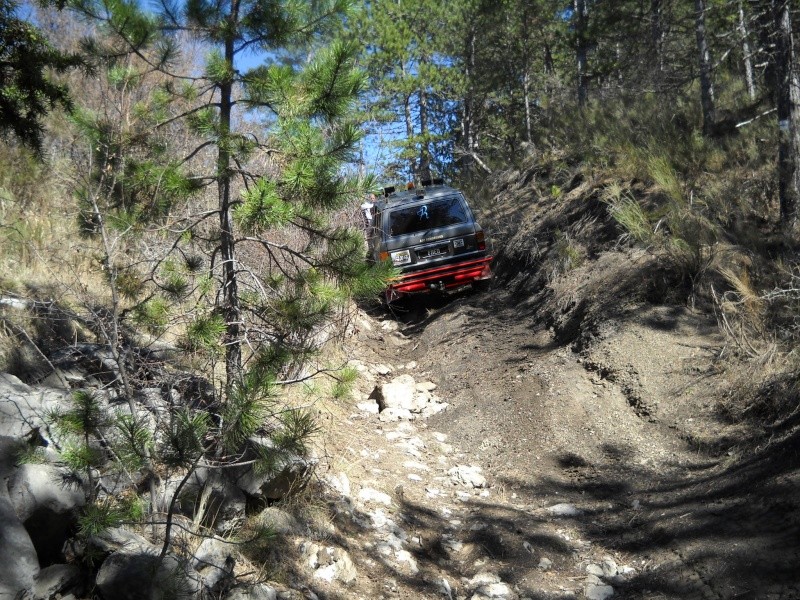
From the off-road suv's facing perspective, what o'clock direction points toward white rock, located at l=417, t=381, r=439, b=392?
The white rock is roughly at 6 o'clock from the off-road suv.

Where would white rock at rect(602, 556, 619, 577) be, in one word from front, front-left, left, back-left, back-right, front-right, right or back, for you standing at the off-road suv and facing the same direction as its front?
back

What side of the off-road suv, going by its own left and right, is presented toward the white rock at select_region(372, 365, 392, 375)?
back

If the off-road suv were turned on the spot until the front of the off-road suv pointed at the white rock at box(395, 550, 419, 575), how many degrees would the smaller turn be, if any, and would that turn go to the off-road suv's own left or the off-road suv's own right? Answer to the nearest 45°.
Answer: approximately 180°

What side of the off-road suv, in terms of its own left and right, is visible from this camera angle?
back

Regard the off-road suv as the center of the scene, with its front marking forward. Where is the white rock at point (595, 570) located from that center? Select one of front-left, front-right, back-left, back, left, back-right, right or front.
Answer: back

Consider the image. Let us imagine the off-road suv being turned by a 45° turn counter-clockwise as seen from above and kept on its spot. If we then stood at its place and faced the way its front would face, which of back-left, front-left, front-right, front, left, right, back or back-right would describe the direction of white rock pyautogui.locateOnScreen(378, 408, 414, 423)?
back-left

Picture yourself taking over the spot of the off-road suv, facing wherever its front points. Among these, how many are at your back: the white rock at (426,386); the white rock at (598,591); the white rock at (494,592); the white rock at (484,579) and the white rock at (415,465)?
5

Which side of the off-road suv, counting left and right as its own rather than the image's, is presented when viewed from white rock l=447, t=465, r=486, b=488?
back

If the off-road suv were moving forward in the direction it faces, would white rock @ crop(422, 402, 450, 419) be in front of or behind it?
behind

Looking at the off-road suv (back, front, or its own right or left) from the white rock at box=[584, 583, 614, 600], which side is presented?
back

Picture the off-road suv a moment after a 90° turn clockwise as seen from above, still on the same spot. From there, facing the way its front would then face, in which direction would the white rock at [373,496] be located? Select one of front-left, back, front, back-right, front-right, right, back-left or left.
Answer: right

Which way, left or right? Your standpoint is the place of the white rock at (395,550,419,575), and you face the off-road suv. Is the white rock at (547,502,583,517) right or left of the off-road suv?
right

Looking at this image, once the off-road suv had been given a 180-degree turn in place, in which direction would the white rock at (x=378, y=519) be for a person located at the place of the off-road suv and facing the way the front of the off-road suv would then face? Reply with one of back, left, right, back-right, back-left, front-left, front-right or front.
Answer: front

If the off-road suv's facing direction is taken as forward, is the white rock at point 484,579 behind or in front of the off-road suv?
behind
